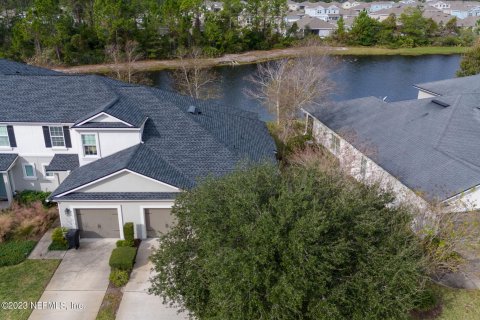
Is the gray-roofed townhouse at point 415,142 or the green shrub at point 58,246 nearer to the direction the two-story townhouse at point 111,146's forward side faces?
the green shrub

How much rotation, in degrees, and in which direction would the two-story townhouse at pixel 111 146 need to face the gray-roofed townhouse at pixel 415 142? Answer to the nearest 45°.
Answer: approximately 90° to its left

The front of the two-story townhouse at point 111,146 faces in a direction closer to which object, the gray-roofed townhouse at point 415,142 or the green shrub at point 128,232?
the green shrub

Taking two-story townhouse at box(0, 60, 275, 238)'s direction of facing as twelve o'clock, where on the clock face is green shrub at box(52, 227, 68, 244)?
The green shrub is roughly at 1 o'clock from the two-story townhouse.

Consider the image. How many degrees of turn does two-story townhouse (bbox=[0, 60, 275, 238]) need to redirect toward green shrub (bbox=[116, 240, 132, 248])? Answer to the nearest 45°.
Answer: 0° — it already faces it

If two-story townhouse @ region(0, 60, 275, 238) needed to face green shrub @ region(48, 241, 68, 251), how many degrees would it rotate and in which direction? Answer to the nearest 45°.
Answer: approximately 45° to its right

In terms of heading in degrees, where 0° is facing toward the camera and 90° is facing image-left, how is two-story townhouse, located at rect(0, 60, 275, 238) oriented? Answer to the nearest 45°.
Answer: approximately 0°

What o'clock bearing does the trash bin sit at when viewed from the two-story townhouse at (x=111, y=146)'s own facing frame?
The trash bin is roughly at 1 o'clock from the two-story townhouse.
